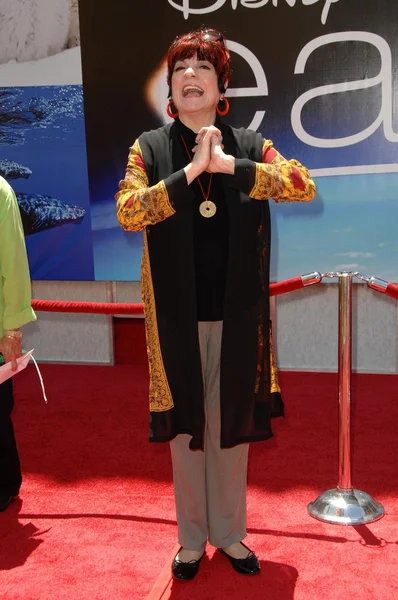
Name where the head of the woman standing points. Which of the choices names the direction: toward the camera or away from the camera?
toward the camera

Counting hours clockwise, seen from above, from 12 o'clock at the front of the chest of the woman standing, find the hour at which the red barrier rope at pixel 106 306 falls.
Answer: The red barrier rope is roughly at 5 o'clock from the woman standing.

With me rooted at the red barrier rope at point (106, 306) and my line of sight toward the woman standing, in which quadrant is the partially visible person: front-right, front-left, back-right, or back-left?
front-right

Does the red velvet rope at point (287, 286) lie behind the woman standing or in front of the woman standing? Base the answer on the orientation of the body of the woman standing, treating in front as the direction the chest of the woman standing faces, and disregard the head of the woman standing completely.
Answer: behind

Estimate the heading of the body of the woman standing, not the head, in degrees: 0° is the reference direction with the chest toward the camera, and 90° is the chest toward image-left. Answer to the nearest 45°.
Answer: approximately 0°
